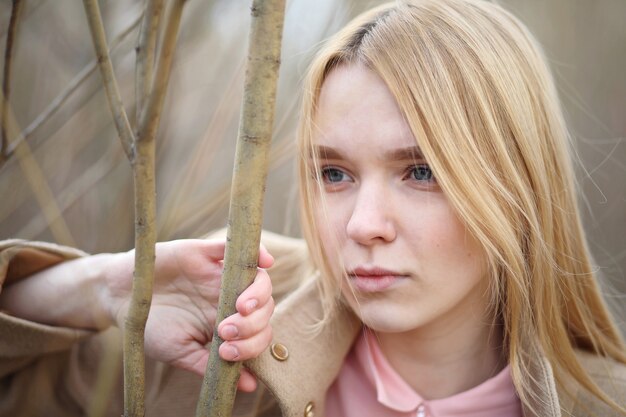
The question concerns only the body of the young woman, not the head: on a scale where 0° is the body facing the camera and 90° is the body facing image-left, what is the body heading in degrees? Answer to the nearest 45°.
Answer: approximately 45°

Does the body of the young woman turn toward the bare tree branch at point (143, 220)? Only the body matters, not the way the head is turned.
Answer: yes
